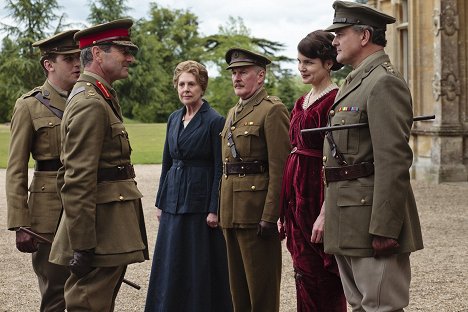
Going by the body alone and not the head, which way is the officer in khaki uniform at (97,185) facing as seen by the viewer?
to the viewer's right

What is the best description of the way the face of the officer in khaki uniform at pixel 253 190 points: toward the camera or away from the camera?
toward the camera

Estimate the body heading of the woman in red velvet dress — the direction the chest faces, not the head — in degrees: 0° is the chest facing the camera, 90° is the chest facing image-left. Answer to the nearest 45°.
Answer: approximately 45°

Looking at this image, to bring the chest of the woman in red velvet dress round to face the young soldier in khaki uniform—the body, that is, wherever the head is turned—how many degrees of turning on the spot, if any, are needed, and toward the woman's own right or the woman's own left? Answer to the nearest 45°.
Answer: approximately 45° to the woman's own right

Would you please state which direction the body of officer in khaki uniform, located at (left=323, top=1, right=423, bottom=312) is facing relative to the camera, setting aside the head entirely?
to the viewer's left

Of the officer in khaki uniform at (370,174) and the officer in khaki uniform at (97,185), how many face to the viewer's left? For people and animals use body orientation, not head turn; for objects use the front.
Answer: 1

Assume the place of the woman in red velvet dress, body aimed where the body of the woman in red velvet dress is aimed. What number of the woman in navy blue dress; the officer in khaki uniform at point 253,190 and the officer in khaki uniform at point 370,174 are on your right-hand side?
2

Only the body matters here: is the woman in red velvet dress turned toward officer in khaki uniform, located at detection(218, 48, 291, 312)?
no

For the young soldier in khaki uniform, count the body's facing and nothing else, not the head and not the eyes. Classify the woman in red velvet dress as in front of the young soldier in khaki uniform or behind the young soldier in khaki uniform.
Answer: in front

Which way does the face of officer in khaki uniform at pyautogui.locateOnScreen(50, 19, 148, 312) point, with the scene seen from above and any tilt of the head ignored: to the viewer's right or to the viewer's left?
to the viewer's right

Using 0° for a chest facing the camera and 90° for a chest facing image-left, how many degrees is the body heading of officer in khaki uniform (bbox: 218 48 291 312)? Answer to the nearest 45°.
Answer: approximately 45°

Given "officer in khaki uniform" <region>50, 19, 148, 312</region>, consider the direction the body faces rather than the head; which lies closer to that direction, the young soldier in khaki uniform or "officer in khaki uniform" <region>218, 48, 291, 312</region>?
the officer in khaki uniform

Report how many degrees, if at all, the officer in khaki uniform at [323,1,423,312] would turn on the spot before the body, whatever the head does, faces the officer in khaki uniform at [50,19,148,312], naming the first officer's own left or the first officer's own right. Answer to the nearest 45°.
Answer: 0° — they already face them

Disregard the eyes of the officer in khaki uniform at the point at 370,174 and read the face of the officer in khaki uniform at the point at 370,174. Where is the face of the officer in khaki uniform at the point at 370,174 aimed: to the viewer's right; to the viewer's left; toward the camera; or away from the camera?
to the viewer's left

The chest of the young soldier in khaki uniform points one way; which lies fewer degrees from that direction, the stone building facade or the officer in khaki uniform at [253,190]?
the officer in khaki uniform
